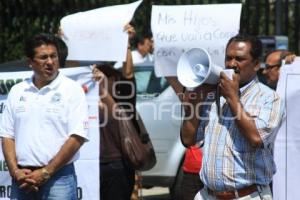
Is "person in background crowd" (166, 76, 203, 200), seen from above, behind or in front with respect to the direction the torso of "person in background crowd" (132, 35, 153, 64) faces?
in front

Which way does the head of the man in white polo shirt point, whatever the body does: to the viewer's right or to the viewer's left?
to the viewer's right

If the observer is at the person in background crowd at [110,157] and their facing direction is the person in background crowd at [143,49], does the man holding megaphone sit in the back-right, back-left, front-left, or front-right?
back-right

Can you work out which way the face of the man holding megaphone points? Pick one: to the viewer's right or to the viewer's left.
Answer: to the viewer's left

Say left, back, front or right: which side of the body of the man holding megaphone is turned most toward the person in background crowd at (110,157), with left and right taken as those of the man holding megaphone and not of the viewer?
right

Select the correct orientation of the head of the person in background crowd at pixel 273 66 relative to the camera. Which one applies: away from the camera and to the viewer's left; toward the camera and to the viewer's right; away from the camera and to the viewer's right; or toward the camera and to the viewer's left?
toward the camera and to the viewer's left

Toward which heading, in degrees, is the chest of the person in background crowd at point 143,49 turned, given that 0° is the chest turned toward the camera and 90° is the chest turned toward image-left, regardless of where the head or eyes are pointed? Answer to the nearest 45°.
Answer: approximately 315°
